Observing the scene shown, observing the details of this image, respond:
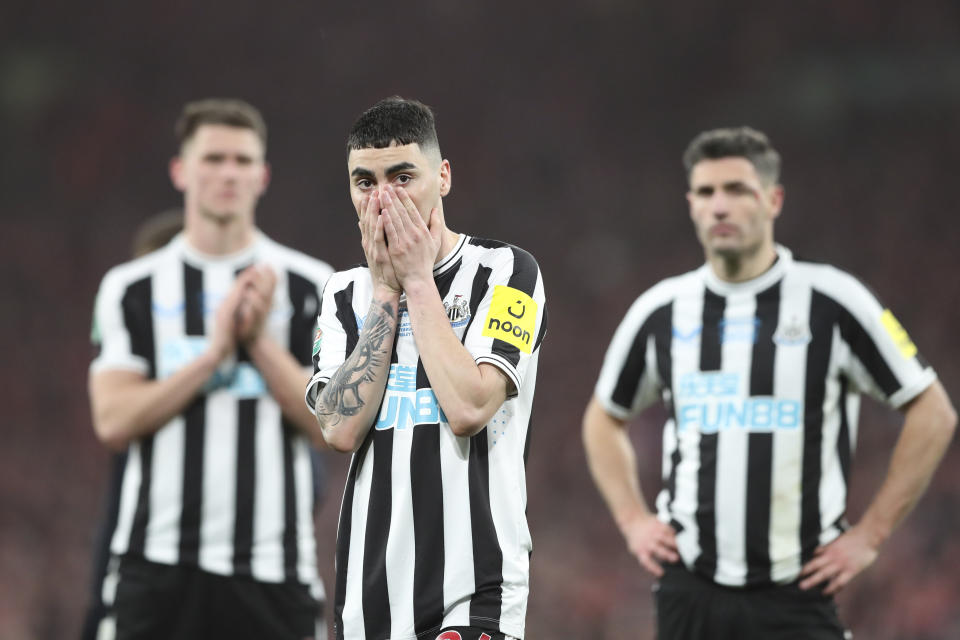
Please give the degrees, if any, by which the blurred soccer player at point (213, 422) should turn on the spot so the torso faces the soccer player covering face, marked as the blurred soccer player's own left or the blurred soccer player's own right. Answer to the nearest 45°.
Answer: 0° — they already face them

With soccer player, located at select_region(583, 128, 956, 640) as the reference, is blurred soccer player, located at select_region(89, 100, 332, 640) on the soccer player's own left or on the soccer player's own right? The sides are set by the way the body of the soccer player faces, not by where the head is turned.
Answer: on the soccer player's own right

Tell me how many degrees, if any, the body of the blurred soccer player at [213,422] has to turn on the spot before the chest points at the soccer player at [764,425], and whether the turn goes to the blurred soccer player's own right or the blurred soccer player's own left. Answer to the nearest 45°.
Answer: approximately 90° to the blurred soccer player's own left

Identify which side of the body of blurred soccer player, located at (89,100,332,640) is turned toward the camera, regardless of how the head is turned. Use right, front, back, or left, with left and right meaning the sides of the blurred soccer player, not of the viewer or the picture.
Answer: front

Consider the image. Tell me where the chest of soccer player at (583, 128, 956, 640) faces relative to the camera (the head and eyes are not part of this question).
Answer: toward the camera

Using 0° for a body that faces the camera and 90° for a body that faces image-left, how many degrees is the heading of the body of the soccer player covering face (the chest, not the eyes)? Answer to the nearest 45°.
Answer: approximately 45°

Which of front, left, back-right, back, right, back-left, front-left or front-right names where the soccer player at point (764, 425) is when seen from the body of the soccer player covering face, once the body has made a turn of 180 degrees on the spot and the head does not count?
front

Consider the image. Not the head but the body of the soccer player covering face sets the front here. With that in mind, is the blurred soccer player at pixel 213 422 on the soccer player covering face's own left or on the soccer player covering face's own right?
on the soccer player covering face's own right
